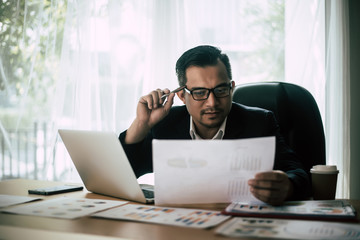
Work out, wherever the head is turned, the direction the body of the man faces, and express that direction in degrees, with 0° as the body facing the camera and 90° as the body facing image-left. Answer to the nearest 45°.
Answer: approximately 0°

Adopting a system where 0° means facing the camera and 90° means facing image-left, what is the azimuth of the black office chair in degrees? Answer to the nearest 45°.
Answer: approximately 45°

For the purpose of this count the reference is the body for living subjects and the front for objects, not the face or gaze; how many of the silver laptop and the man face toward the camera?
1

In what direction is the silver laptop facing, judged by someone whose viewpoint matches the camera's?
facing away from the viewer and to the right of the viewer

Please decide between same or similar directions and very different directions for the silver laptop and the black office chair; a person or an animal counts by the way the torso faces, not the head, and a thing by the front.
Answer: very different directions

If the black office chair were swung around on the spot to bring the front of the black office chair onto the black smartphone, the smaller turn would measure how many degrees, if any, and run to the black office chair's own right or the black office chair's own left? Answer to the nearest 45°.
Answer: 0° — it already faces it
